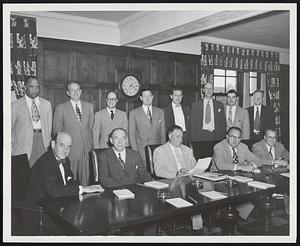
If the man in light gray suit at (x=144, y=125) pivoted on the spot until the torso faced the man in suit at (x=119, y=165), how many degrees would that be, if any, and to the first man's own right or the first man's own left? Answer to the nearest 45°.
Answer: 0° — they already face them

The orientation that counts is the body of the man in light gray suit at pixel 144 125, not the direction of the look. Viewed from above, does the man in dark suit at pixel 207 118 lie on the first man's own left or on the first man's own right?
on the first man's own left

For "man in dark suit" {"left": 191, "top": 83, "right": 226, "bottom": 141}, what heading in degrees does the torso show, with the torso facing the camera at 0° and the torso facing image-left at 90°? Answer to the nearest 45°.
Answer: approximately 0°

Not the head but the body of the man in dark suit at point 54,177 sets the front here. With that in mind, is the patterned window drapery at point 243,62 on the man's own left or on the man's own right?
on the man's own left

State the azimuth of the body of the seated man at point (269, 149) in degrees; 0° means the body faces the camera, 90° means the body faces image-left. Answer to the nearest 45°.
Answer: approximately 0°

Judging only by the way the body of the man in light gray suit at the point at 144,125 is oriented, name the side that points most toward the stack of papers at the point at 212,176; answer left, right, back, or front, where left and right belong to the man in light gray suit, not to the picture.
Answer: front

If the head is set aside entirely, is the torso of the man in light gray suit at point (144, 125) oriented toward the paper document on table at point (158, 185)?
yes
